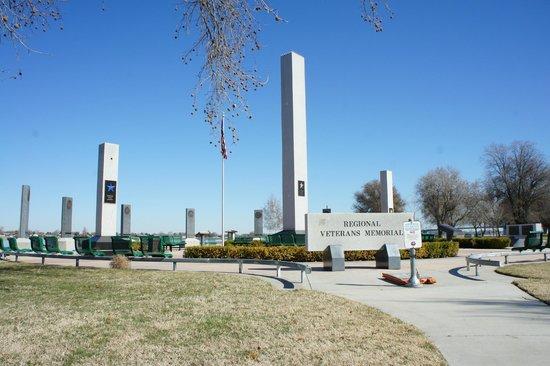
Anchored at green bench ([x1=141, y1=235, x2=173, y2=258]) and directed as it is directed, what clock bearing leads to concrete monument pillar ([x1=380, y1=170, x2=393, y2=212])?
The concrete monument pillar is roughly at 9 o'clock from the green bench.

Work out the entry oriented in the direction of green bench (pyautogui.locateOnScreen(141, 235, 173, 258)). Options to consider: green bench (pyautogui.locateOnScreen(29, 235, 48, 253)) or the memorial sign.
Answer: green bench (pyautogui.locateOnScreen(29, 235, 48, 253))

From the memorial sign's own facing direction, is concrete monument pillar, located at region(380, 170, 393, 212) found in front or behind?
behind

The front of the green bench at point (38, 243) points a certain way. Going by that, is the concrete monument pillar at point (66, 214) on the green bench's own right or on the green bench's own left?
on the green bench's own left

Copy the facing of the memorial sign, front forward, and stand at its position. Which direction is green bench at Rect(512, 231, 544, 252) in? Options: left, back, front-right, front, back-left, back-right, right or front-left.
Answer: back-left

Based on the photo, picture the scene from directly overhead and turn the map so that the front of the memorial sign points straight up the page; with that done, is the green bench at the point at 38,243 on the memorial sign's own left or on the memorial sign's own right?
on the memorial sign's own right
